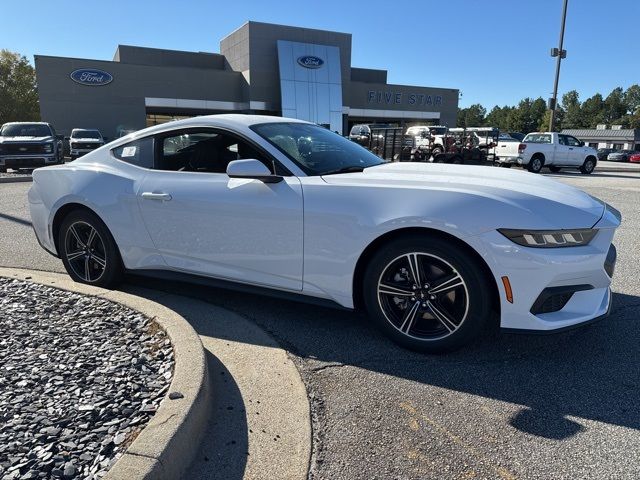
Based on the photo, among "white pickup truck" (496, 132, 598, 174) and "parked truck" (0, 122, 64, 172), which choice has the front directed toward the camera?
the parked truck

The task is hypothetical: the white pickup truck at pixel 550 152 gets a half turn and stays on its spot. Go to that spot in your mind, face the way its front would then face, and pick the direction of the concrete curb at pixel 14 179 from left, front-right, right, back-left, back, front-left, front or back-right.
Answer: front

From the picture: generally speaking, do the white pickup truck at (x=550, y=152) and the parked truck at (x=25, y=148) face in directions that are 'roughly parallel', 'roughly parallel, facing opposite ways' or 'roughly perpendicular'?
roughly perpendicular

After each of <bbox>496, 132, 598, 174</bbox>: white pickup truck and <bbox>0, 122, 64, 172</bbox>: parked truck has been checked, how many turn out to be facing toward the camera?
1

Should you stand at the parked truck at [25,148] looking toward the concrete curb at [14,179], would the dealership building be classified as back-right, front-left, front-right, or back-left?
back-left

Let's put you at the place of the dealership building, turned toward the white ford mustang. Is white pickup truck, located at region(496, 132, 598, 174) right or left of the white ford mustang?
left

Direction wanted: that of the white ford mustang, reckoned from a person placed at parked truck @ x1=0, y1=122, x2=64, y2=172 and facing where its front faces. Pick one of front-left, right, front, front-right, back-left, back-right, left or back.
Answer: front

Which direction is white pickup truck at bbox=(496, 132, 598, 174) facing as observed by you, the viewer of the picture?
facing away from the viewer and to the right of the viewer

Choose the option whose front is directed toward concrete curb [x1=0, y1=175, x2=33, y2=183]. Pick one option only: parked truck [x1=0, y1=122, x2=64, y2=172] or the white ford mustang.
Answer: the parked truck

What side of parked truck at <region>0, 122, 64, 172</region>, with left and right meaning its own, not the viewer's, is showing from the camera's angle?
front

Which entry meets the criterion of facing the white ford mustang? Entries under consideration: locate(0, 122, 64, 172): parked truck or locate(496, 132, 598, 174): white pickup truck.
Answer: the parked truck

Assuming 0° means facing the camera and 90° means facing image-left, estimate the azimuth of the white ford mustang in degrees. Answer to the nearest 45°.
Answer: approximately 315°

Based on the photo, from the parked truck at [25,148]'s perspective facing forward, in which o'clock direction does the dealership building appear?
The dealership building is roughly at 7 o'clock from the parked truck.

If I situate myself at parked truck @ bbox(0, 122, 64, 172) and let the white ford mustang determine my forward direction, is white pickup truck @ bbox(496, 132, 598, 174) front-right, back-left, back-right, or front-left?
front-left

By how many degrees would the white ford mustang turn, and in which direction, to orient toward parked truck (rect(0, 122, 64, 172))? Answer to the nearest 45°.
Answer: approximately 180°

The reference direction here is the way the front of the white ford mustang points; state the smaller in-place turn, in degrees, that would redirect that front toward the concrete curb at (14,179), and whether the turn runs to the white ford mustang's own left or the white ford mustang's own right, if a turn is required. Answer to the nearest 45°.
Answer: approximately 180°
